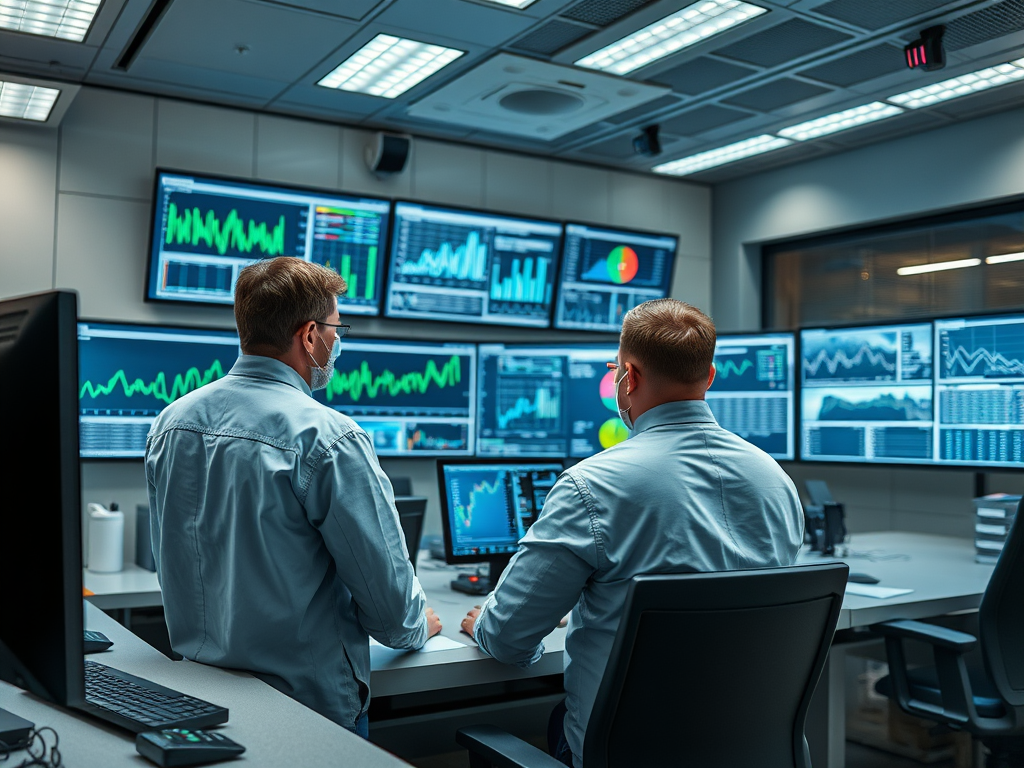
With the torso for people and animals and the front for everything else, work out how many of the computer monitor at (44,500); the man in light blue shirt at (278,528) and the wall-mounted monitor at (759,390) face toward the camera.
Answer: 1

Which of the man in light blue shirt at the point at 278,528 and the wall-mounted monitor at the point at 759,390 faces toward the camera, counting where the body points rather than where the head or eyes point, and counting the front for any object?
the wall-mounted monitor

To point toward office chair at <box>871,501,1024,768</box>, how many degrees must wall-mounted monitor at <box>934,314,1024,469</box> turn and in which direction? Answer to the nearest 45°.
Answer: approximately 45° to its left

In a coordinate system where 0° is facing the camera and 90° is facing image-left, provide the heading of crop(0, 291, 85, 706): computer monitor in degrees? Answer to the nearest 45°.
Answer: approximately 225°

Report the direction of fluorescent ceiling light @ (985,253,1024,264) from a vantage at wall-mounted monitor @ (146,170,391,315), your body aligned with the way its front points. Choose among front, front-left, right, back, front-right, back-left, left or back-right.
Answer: front-left

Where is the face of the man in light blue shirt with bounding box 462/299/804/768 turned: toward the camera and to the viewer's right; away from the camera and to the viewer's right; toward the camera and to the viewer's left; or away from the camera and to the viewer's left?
away from the camera and to the viewer's left

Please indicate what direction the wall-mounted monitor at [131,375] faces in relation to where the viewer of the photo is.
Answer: facing the viewer

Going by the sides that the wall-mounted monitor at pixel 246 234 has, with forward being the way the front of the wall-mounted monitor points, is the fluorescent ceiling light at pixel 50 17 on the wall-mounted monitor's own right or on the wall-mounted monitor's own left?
on the wall-mounted monitor's own right

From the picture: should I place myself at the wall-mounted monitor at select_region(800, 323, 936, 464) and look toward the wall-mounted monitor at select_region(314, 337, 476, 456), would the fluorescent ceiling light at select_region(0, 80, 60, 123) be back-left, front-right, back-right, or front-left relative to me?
front-left

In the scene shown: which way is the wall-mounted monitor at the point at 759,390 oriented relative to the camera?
toward the camera

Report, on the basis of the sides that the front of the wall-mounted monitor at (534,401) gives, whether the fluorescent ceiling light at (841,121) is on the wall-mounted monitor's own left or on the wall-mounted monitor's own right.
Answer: on the wall-mounted monitor's own left

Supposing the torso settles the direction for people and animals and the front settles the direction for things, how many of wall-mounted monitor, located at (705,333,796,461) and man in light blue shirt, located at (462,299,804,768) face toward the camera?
1

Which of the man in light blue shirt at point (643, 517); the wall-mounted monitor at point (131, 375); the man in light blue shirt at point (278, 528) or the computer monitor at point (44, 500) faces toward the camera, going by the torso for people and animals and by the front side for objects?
the wall-mounted monitor

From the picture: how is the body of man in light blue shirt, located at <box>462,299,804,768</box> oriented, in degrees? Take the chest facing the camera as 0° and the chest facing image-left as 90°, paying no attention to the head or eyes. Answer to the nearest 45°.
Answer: approximately 135°
